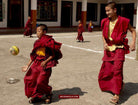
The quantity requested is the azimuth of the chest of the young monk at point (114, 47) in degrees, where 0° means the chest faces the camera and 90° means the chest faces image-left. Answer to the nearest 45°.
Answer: approximately 45°

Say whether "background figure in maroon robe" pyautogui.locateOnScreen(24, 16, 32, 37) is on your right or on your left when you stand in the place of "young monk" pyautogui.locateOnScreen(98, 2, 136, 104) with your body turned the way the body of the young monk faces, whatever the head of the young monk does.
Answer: on your right

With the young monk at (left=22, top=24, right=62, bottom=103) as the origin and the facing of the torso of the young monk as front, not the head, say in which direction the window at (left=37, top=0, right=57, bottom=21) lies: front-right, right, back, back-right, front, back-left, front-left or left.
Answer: back-right

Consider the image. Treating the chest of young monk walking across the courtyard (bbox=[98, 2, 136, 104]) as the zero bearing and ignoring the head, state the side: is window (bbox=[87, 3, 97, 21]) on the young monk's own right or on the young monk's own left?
on the young monk's own right

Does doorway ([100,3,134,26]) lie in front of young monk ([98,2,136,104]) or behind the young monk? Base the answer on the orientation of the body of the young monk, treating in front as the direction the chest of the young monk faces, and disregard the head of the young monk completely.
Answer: behind

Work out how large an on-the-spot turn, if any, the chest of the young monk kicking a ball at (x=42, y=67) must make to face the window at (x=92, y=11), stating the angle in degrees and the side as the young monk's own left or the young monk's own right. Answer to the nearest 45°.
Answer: approximately 135° to the young monk's own right

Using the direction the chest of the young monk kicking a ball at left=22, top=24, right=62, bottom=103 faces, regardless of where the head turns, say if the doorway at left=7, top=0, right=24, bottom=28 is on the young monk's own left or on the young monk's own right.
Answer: on the young monk's own right

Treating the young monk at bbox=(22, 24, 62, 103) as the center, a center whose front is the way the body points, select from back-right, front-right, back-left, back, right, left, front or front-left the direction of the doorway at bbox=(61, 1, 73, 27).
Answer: back-right

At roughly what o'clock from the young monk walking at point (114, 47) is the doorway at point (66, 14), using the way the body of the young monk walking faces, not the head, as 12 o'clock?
The doorway is roughly at 4 o'clock from the young monk walking.

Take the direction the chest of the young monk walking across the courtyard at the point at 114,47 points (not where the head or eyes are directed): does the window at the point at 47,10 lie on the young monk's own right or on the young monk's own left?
on the young monk's own right

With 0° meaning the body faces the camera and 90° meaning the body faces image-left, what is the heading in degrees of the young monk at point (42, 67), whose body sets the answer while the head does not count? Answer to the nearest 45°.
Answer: approximately 45°
